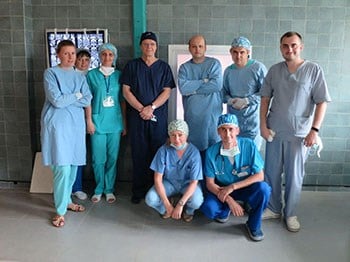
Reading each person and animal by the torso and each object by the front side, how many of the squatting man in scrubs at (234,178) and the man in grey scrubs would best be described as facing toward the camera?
2

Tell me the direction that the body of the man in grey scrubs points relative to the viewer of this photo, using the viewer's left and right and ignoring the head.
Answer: facing the viewer
